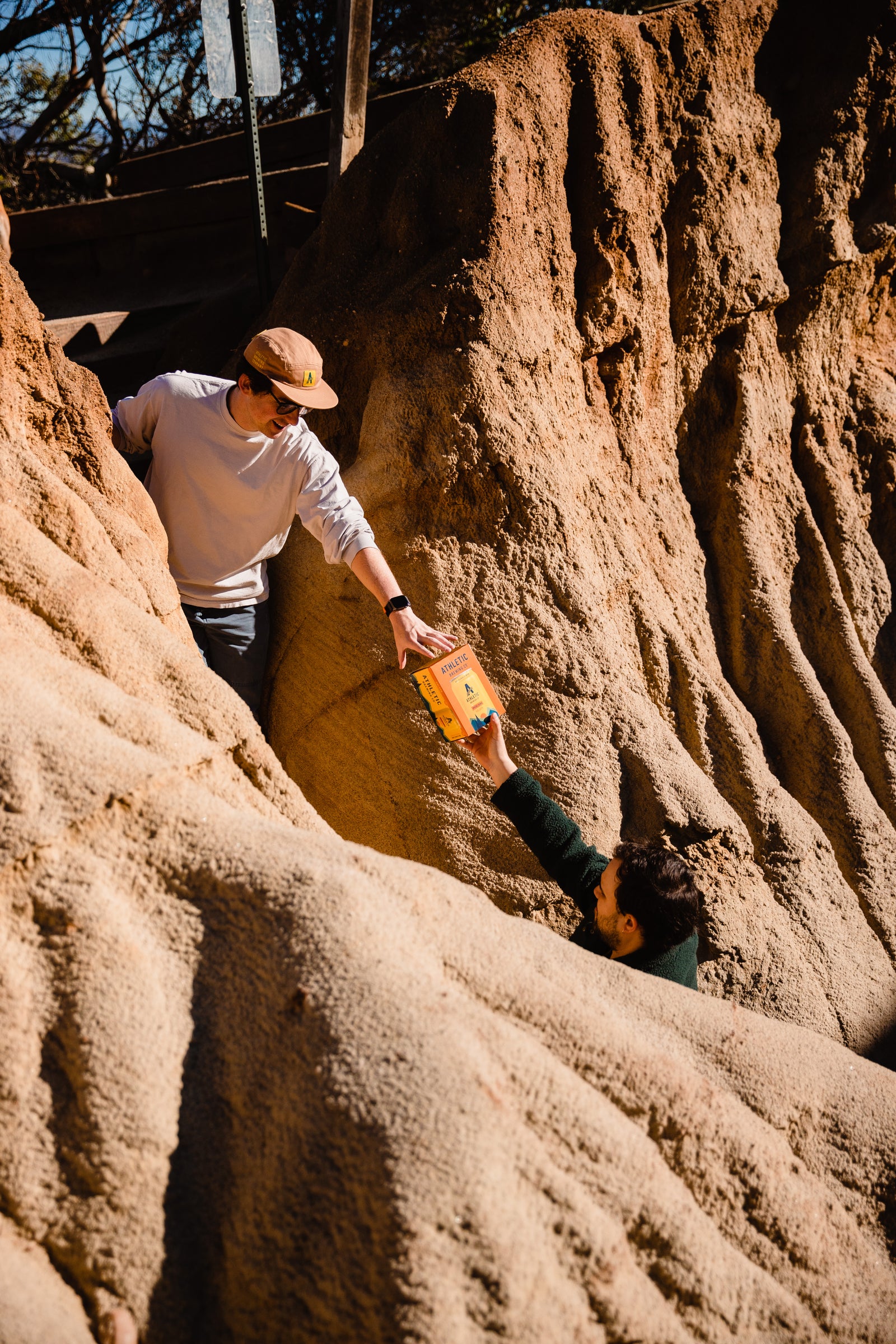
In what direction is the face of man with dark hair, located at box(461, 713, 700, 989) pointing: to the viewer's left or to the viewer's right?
to the viewer's left

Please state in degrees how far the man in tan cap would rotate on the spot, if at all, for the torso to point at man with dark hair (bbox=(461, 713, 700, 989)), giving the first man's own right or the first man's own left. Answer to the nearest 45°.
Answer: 0° — they already face them

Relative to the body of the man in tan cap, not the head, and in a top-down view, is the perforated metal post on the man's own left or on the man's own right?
on the man's own left

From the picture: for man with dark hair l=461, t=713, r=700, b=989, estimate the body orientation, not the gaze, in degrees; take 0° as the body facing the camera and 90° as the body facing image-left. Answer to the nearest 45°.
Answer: approximately 90°

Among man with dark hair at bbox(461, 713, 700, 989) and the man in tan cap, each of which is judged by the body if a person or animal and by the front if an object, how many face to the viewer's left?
1

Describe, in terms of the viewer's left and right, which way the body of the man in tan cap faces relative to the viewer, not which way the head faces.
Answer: facing the viewer and to the right of the viewer

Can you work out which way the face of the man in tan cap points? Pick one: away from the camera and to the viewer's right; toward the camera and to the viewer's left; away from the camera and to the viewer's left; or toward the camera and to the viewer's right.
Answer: toward the camera and to the viewer's right

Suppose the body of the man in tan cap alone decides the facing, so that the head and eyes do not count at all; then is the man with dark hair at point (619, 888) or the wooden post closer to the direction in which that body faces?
the man with dark hair

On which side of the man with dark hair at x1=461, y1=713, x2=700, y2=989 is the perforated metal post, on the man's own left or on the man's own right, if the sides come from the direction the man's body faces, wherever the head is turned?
on the man's own right
